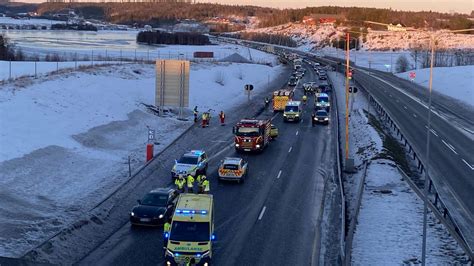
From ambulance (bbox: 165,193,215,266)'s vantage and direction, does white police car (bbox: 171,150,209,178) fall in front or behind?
behind

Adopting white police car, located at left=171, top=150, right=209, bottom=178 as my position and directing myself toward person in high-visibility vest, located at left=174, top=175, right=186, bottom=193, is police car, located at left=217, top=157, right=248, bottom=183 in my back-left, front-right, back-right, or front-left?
front-left

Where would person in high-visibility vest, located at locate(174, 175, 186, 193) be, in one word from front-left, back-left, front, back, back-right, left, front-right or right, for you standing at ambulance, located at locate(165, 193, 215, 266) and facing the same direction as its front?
back

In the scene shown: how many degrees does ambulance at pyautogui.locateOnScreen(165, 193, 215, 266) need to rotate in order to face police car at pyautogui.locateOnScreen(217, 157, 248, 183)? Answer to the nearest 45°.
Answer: approximately 180°

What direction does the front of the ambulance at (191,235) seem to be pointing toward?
toward the camera

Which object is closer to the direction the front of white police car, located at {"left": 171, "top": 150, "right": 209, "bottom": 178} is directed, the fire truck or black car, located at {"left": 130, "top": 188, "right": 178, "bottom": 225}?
the black car

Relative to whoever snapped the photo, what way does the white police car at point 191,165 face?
facing the viewer and to the left of the viewer

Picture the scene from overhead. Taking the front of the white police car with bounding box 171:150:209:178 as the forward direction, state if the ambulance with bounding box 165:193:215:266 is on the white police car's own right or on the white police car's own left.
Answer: on the white police car's own left

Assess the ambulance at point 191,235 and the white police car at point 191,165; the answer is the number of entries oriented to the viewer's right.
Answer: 0

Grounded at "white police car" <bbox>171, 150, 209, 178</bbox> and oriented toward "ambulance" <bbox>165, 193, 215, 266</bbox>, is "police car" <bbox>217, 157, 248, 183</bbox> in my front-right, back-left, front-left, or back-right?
front-left

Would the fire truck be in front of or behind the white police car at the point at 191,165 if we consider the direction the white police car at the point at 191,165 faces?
behind

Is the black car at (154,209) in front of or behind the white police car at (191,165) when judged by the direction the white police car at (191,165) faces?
in front

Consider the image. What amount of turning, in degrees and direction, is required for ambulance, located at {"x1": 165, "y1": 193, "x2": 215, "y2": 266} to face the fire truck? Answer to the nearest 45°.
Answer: approximately 180°
